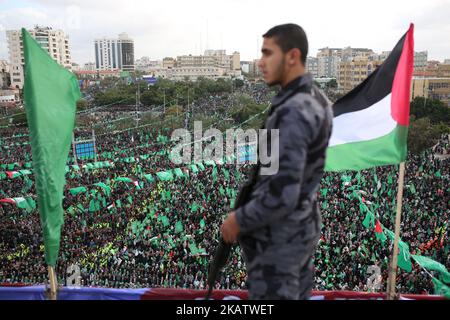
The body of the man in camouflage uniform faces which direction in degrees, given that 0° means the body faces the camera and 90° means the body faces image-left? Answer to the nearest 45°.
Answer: approximately 90°

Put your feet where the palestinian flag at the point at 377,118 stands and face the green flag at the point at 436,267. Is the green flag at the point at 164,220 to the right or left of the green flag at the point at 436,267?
left

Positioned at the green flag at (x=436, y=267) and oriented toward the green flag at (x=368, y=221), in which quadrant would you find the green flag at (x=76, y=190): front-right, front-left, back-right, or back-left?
front-left

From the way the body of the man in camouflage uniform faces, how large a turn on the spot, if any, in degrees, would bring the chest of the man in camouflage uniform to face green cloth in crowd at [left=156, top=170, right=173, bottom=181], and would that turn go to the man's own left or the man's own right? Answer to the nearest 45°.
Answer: approximately 90° to the man's own right

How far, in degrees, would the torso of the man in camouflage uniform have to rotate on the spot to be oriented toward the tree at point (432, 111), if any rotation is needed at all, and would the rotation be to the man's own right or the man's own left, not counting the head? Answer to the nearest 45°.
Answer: approximately 90° to the man's own right

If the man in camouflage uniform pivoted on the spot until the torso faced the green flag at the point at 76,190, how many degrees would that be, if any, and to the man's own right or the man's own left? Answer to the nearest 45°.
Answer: approximately 45° to the man's own right

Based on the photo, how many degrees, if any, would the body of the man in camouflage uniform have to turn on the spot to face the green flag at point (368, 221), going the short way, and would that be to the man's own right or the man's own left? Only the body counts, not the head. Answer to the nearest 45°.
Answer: approximately 90° to the man's own right

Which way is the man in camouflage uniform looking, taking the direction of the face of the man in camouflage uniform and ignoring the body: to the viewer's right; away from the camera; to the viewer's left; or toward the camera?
to the viewer's left

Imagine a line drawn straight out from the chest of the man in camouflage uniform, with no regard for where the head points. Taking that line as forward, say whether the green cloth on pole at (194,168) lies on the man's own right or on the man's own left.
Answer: on the man's own right

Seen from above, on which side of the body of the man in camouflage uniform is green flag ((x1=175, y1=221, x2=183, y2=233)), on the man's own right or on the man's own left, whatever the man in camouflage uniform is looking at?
on the man's own right

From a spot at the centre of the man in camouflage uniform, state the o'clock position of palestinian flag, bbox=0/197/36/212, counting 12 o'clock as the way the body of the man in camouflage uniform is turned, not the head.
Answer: The palestinian flag is roughly at 2 o'clock from the man in camouflage uniform.
